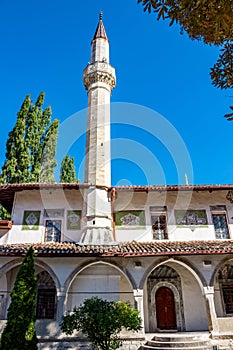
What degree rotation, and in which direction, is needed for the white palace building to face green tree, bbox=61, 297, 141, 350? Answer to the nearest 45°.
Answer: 0° — it already faces it

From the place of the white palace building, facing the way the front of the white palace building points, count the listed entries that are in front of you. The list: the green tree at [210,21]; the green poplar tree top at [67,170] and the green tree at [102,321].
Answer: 2

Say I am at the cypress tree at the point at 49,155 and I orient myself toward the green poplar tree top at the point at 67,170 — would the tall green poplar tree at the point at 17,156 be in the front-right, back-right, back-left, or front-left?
back-left

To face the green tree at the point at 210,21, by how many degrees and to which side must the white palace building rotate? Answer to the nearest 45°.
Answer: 0° — it already faces it

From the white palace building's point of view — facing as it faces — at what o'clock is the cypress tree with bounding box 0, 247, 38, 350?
The cypress tree is roughly at 1 o'clock from the white palace building.

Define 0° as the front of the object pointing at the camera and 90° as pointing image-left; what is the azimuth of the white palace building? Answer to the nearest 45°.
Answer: approximately 0°

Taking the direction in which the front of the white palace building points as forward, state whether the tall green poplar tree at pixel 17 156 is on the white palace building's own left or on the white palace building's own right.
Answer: on the white palace building's own right
